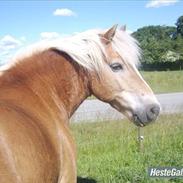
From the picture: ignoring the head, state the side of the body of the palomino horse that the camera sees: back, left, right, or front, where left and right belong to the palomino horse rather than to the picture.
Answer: right
